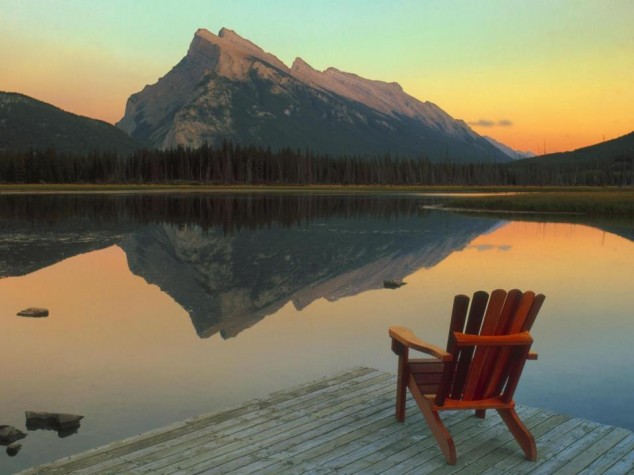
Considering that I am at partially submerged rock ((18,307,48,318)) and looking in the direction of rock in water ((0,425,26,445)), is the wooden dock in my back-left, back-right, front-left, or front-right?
front-left

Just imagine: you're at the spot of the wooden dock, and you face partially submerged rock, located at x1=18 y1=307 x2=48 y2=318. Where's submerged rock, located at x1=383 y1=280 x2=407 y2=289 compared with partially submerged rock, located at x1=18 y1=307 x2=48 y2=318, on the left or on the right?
right

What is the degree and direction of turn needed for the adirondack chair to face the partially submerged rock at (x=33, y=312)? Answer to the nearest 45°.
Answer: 0° — it already faces it

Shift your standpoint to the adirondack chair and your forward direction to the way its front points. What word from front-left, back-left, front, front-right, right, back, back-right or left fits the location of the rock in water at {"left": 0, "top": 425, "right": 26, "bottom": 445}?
front-left

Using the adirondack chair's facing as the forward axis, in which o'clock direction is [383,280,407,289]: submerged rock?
The submerged rock is roughly at 1 o'clock from the adirondack chair.

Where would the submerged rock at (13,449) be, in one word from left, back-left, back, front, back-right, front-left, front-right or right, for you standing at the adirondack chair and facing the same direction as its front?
front-left

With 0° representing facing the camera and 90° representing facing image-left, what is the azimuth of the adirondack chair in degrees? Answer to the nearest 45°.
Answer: approximately 135°

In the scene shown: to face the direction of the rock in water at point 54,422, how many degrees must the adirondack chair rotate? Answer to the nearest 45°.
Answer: approximately 45° to its left

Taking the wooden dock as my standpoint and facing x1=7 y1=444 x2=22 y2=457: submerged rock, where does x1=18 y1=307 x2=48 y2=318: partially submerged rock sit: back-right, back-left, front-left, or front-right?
front-right
